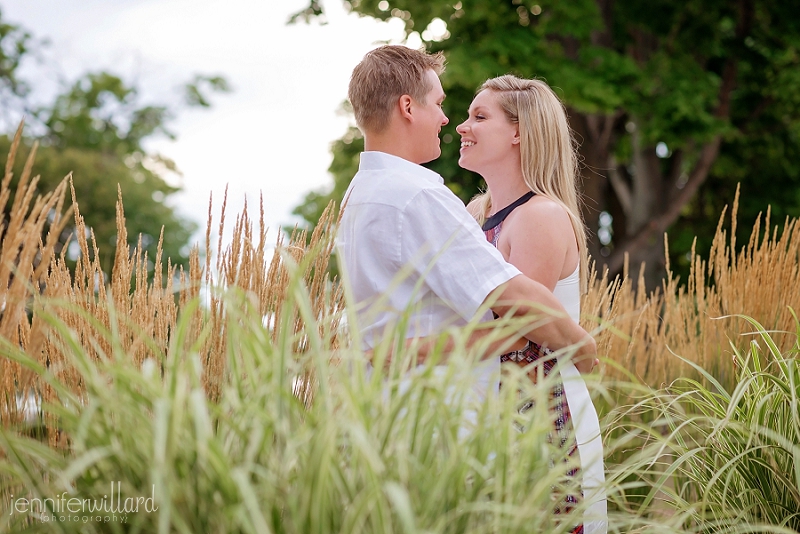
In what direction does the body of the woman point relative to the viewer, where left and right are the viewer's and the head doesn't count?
facing to the left of the viewer

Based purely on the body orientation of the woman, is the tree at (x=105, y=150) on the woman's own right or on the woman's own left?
on the woman's own right

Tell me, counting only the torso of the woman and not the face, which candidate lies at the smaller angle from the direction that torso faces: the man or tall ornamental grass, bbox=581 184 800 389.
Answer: the man

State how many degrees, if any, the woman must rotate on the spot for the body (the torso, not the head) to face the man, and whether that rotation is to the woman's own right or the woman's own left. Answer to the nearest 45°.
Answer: approximately 45° to the woman's own left

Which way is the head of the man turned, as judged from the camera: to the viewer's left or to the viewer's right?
to the viewer's right
